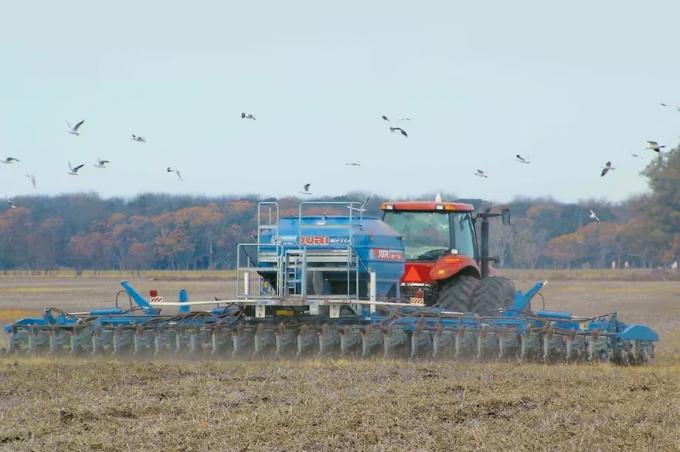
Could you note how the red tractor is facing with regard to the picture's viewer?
facing away from the viewer and to the right of the viewer
